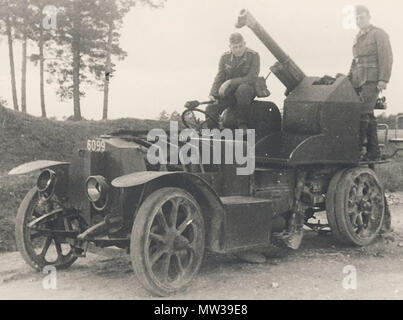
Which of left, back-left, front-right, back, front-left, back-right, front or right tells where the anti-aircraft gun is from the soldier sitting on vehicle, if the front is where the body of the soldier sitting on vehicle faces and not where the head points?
left

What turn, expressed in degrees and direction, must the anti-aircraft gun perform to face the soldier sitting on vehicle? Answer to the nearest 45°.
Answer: approximately 45° to its right

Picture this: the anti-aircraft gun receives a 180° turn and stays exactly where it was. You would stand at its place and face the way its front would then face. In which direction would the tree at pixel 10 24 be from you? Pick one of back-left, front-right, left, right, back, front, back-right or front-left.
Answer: left

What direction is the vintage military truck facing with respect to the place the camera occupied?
facing the viewer and to the left of the viewer

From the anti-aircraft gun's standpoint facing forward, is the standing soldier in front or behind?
behind

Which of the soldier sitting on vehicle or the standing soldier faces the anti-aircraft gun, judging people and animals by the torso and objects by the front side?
the standing soldier

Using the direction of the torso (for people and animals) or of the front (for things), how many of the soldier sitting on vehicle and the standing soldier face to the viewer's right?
0

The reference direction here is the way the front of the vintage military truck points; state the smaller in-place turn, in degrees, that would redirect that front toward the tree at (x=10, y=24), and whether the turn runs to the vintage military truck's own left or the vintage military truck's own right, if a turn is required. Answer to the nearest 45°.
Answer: approximately 90° to the vintage military truck's own right

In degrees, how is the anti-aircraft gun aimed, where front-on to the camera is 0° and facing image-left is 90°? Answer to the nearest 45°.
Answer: approximately 45°

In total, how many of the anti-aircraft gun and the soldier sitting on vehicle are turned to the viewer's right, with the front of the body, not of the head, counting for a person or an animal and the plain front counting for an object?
0

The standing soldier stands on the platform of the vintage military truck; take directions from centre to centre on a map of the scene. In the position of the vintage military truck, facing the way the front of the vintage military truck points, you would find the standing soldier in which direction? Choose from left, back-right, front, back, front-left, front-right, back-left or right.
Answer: back

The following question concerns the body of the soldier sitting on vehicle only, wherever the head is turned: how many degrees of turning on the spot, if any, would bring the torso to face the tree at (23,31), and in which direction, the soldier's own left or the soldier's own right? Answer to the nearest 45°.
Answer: approximately 135° to the soldier's own right

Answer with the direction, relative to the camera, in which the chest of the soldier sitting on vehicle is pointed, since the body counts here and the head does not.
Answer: toward the camera

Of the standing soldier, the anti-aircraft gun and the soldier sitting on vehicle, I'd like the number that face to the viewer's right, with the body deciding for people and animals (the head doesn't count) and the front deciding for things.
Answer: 0

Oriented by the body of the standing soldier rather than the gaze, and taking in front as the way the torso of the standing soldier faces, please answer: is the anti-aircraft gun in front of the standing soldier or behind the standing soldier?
in front

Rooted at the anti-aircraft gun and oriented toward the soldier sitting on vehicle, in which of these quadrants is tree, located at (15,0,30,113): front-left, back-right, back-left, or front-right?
front-right

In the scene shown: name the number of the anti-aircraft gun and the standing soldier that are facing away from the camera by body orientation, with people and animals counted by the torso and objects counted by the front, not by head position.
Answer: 0
